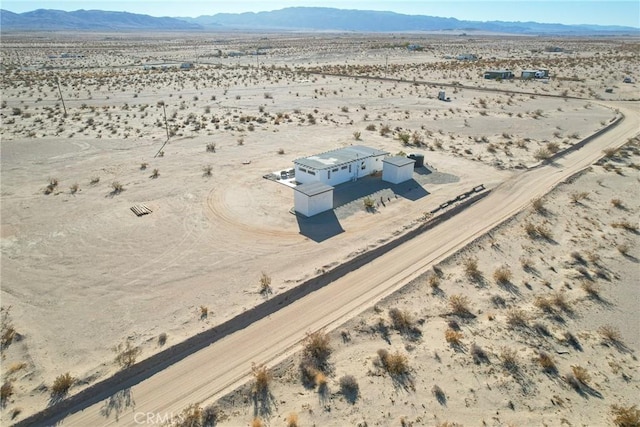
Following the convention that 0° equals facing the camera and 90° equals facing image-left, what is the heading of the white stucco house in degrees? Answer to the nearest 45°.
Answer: approximately 315°

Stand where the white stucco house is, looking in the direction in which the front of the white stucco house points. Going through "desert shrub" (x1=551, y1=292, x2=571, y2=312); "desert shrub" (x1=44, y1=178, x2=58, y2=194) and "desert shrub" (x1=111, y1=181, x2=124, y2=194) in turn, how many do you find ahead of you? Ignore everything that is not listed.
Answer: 1

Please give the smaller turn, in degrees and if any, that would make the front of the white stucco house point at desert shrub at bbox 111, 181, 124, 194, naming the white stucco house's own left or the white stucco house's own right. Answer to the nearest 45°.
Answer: approximately 135° to the white stucco house's own right

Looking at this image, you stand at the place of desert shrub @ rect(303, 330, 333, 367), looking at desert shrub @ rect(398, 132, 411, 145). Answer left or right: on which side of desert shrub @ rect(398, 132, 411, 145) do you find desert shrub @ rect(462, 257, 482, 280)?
right

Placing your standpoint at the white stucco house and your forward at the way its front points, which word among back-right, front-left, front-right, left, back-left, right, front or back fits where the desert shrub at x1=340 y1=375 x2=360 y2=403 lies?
front-right

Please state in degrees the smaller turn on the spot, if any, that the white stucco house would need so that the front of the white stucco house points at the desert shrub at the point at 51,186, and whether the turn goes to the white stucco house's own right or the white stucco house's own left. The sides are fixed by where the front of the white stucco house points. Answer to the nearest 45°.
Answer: approximately 135° to the white stucco house's own right

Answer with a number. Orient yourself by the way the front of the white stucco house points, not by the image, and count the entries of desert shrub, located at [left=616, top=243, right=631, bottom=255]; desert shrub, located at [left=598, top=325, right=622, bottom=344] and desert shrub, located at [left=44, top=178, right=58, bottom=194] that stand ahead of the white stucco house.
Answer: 2

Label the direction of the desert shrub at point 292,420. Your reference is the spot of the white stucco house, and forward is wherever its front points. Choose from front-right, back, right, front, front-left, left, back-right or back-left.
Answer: front-right
